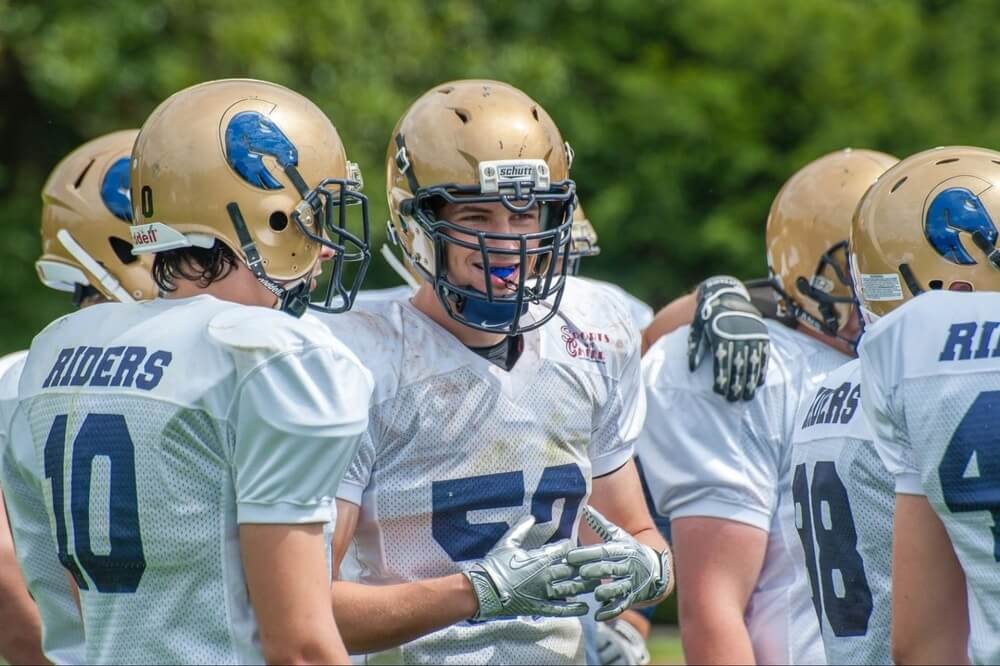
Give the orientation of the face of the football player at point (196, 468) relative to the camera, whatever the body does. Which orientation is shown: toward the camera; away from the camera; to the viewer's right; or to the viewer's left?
to the viewer's right

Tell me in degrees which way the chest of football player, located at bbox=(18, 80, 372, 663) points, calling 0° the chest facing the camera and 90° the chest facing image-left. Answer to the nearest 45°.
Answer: approximately 225°
